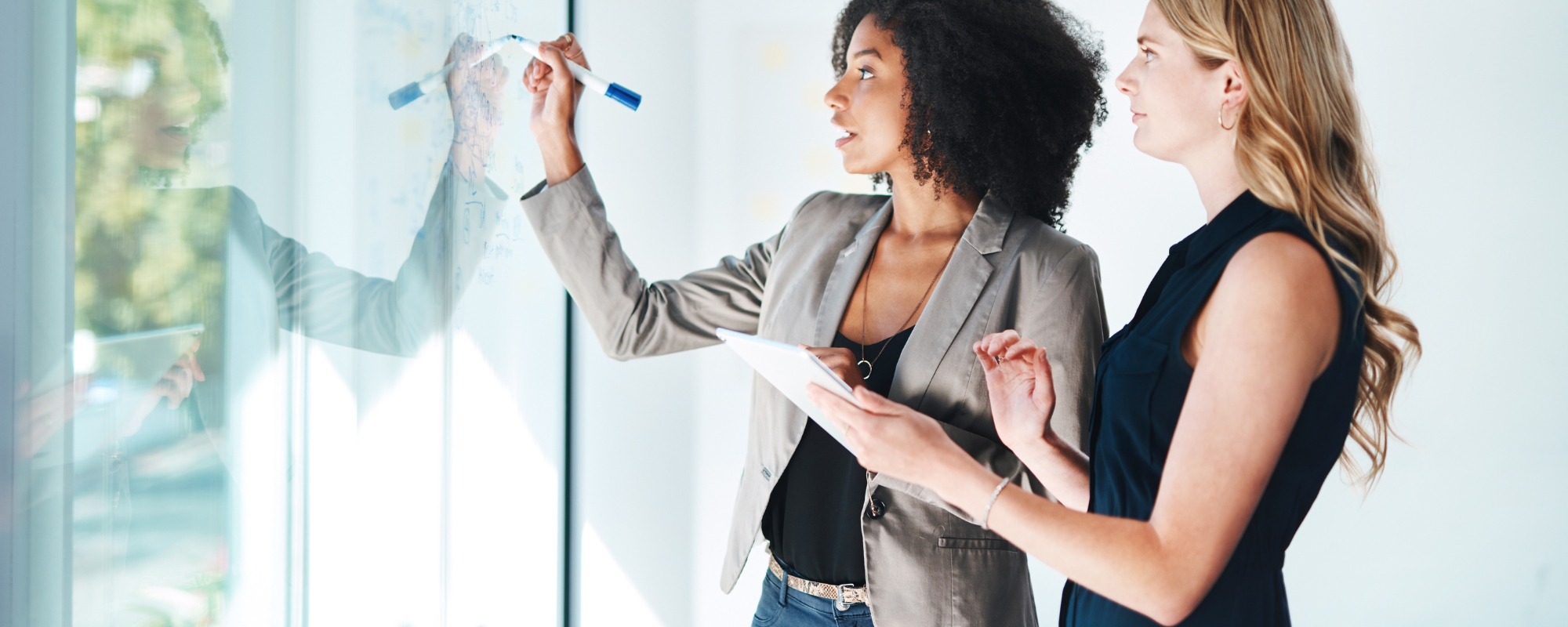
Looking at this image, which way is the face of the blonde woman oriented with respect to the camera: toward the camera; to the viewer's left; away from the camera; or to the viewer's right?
to the viewer's left

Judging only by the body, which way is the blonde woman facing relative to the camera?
to the viewer's left

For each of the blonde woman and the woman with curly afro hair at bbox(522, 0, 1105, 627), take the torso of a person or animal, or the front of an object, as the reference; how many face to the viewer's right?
0

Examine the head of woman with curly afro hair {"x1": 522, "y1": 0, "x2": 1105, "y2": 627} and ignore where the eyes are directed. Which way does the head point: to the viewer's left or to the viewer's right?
to the viewer's left

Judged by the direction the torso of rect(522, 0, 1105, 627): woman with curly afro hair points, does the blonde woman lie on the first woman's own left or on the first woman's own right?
on the first woman's own left

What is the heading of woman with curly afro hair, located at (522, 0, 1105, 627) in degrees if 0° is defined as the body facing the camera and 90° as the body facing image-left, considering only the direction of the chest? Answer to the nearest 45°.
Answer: approximately 45°

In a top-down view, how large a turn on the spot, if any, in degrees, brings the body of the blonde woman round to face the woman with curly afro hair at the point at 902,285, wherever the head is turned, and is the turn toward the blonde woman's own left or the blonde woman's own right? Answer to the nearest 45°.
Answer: approximately 45° to the blonde woman's own right
